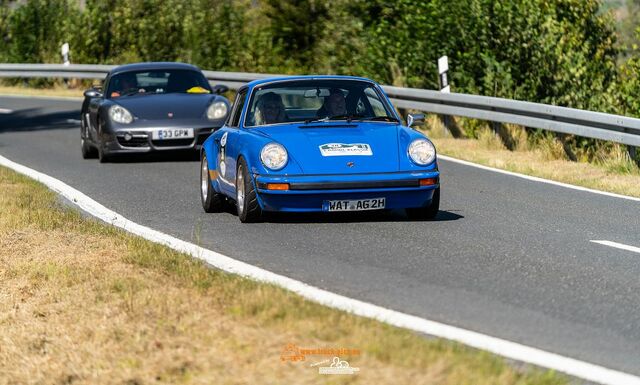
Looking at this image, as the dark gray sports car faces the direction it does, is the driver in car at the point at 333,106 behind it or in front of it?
in front

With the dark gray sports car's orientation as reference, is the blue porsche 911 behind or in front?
in front

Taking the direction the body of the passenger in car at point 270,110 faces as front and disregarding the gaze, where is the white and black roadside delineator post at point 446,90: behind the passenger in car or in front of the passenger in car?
behind

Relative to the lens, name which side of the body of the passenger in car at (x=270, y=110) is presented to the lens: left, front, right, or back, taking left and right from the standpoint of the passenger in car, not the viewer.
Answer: front

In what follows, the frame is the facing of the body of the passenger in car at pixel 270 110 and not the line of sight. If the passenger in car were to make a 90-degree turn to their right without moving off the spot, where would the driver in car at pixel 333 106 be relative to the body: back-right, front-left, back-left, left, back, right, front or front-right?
back

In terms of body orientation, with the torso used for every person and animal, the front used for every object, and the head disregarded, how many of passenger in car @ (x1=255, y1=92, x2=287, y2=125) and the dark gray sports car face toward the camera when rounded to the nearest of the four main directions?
2
